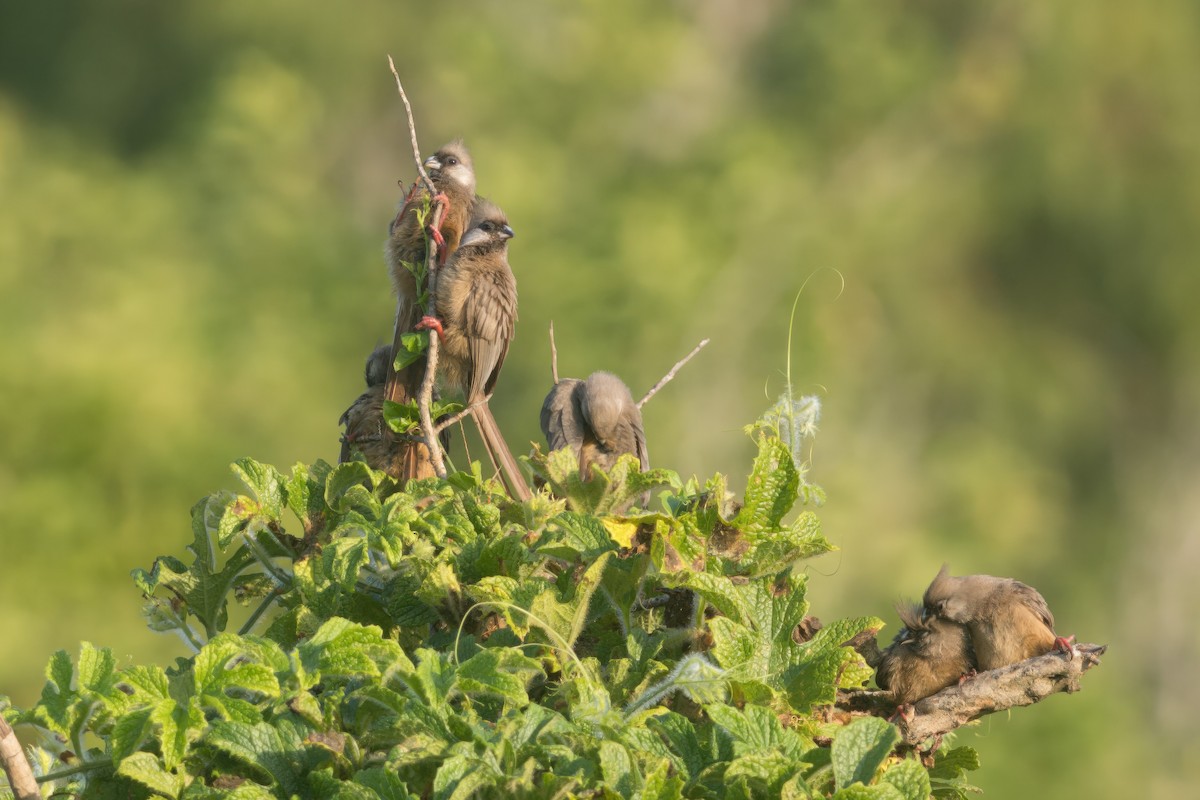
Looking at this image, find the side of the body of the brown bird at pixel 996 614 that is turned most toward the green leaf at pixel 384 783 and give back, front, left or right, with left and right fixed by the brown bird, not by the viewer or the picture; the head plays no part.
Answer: front
